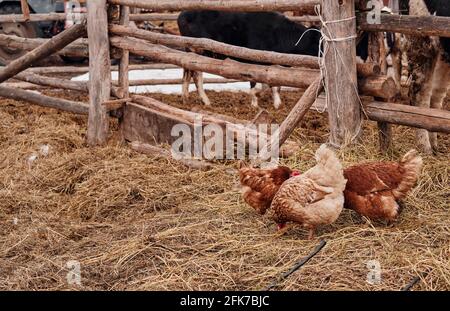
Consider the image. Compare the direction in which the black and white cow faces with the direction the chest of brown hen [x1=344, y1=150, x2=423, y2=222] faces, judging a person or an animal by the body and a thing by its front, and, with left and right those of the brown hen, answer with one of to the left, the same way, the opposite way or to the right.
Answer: the opposite way

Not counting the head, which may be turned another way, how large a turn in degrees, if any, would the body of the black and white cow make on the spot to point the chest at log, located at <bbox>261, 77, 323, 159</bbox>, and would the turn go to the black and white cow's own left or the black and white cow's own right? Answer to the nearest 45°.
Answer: approximately 90° to the black and white cow's own right

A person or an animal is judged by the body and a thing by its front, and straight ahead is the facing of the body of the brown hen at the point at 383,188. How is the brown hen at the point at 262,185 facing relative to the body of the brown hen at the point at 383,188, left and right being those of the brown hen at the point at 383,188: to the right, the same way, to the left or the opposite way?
the opposite way

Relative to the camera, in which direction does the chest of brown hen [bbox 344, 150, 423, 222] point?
to the viewer's left

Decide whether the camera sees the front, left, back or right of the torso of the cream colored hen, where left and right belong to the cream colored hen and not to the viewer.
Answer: left

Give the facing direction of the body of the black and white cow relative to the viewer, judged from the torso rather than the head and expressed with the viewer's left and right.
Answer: facing to the right of the viewer

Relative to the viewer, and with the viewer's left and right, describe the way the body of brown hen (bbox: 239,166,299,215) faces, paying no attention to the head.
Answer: facing to the right of the viewer

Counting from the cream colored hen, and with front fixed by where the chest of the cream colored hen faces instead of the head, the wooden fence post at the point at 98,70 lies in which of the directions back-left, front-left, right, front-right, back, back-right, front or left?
front-right
